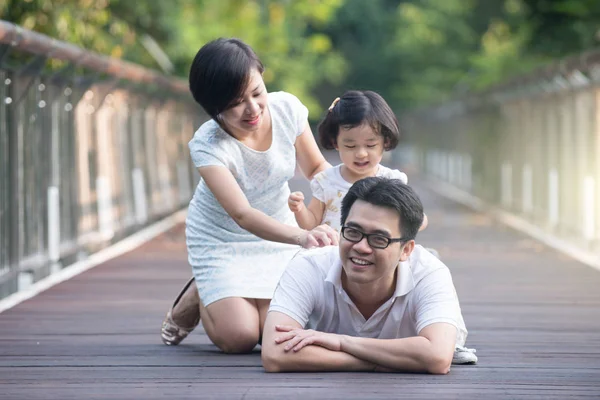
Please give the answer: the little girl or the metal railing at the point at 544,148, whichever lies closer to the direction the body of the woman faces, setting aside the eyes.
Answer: the little girl

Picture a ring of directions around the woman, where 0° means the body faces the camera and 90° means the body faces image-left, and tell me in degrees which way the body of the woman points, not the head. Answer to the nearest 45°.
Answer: approximately 315°

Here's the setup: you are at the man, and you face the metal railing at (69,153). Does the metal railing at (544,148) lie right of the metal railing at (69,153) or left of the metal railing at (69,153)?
right

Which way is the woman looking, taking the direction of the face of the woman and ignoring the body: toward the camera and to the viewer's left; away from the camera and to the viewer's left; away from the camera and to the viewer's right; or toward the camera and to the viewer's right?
toward the camera and to the viewer's right

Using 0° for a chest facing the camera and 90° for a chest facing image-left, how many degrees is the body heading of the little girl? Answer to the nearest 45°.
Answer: approximately 0°

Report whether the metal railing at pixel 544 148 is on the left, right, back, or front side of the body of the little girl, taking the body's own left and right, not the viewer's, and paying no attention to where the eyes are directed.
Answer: back

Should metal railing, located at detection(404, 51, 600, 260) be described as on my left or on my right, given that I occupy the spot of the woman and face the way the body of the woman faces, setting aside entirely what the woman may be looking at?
on my left

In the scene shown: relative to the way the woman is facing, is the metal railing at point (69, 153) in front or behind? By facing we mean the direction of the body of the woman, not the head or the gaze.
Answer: behind
